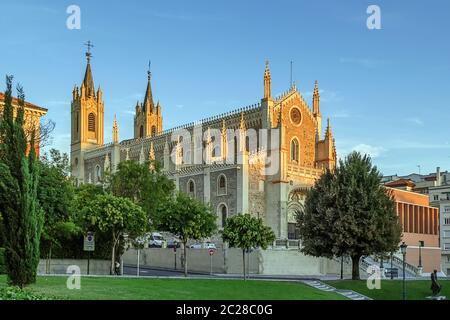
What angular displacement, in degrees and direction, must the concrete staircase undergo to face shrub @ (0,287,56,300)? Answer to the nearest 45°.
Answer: approximately 90° to its right

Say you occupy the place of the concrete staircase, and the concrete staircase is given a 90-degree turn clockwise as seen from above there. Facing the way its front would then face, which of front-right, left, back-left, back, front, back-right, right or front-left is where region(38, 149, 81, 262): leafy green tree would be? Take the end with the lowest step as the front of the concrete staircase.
front-right

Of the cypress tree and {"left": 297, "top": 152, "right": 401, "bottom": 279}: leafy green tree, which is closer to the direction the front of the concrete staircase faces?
the cypress tree

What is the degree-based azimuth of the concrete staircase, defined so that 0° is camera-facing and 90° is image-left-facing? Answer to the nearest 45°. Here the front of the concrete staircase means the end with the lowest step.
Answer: approximately 315°

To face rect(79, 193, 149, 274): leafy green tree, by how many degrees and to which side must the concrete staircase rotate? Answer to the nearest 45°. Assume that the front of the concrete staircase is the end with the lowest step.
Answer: approximately 135° to its right
